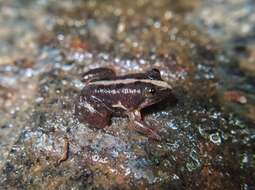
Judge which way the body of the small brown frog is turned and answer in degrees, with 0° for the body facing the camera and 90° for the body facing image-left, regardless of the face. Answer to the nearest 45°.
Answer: approximately 270°
